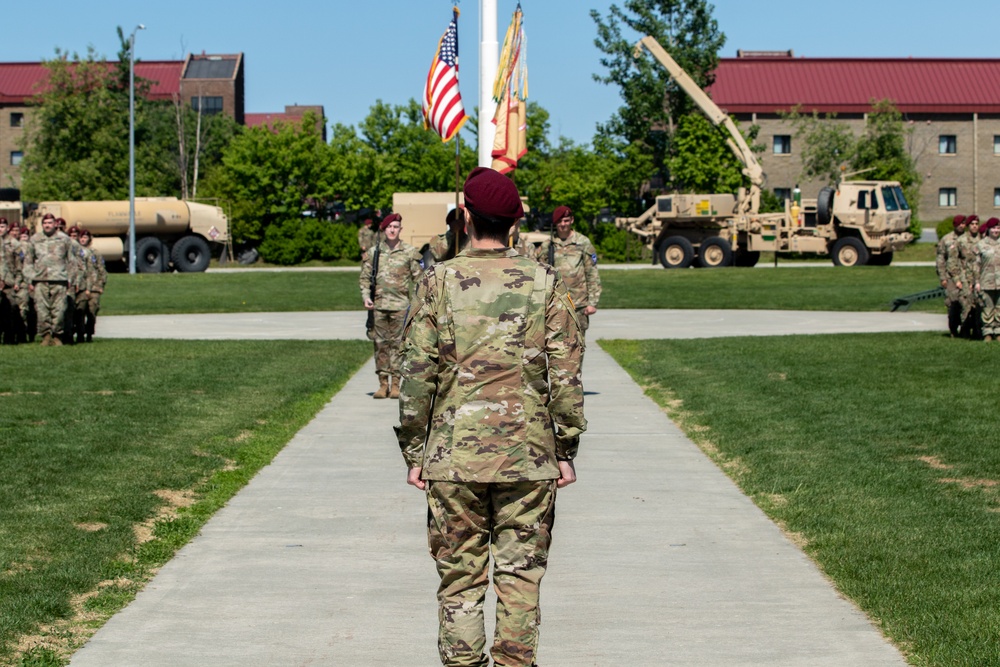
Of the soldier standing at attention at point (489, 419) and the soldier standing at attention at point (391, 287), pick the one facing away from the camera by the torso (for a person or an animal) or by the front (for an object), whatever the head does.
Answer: the soldier standing at attention at point (489, 419)

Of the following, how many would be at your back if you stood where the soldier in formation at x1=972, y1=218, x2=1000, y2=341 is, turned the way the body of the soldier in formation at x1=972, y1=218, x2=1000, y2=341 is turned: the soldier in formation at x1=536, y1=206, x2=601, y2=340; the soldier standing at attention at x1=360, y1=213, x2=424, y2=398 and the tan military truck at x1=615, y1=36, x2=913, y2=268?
1

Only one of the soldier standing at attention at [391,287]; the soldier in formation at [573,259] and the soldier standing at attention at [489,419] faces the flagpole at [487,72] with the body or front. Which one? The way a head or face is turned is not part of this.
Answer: the soldier standing at attention at [489,419]

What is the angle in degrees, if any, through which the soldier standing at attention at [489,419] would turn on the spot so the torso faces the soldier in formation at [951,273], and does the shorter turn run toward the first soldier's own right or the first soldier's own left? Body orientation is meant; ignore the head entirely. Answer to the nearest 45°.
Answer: approximately 45° to the first soldier's own right

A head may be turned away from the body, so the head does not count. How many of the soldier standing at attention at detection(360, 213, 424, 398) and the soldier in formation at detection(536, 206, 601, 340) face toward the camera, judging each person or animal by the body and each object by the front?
2

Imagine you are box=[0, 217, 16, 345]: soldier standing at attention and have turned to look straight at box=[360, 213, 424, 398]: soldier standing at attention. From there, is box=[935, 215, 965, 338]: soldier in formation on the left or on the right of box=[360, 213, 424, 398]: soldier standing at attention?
left

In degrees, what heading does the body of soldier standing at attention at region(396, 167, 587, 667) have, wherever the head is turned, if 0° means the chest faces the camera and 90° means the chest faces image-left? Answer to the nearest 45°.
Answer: approximately 180°

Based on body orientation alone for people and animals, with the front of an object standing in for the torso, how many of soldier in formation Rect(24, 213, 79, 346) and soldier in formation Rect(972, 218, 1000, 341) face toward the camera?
2

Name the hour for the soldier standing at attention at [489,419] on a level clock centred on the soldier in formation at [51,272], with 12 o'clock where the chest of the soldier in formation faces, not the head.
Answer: The soldier standing at attention is roughly at 12 o'clock from the soldier in formation.
